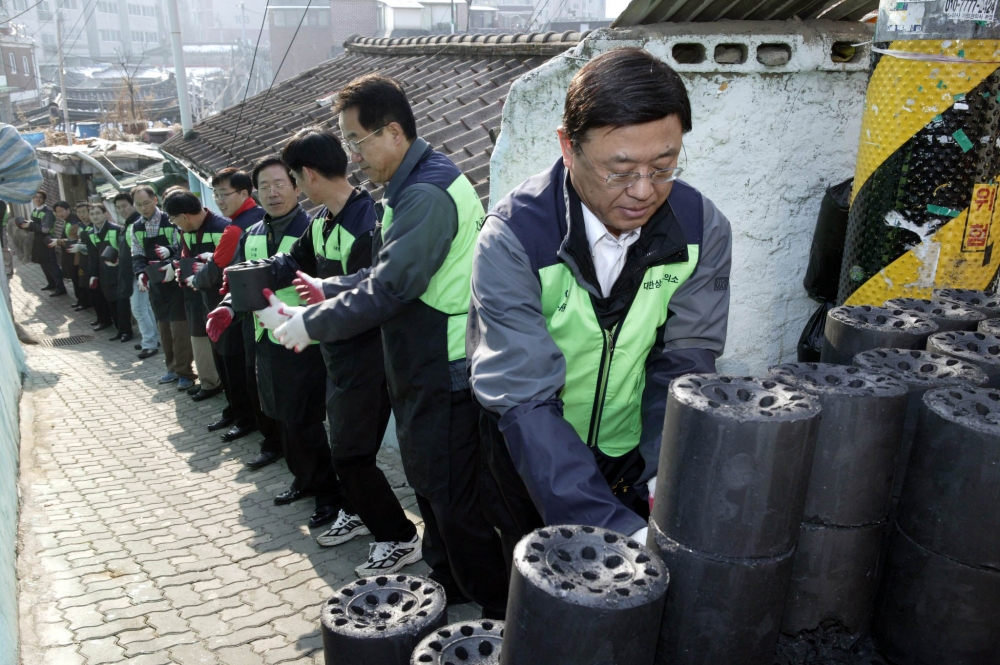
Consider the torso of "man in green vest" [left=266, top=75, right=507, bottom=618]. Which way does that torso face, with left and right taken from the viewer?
facing to the left of the viewer

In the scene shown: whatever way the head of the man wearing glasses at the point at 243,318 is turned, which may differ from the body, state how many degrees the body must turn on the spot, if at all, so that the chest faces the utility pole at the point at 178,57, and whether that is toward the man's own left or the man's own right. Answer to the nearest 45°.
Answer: approximately 135° to the man's own right

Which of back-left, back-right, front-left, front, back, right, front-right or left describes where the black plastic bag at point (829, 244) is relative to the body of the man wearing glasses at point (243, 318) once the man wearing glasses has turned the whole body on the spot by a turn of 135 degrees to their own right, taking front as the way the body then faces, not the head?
back-right

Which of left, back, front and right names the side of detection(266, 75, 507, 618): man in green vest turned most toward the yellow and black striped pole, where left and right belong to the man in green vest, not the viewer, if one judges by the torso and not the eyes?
back

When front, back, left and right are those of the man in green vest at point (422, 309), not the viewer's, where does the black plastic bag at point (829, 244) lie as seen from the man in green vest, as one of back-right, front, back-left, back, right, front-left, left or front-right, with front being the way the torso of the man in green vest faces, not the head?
back
